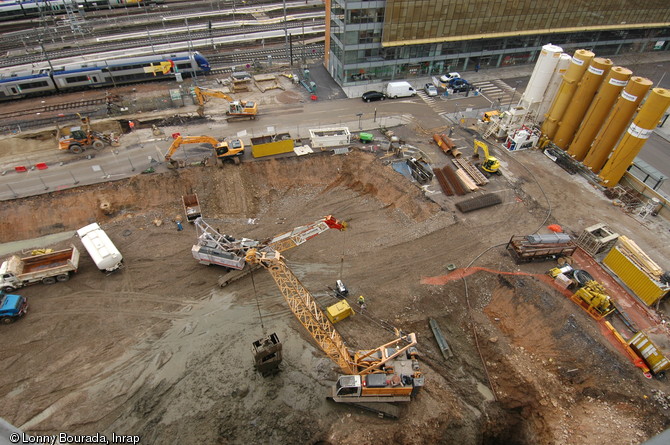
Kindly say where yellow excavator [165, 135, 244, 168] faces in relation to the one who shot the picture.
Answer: facing to the left of the viewer

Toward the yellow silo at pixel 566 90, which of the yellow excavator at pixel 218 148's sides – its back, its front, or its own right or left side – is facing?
back

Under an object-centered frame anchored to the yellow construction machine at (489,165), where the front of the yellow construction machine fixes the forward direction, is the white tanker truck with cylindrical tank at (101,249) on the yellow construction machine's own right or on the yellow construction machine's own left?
on the yellow construction machine's own left

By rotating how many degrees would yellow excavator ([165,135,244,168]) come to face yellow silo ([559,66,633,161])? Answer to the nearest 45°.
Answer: approximately 180°

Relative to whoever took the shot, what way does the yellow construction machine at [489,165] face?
facing away from the viewer and to the left of the viewer

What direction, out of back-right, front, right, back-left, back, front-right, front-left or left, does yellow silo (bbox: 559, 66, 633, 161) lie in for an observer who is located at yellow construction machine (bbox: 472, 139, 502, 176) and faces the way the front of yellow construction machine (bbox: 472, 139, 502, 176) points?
right

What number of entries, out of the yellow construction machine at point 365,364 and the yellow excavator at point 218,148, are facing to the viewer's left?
2

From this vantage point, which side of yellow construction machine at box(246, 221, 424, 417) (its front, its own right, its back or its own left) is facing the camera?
left

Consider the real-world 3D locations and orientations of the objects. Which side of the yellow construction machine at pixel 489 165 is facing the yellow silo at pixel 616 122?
right

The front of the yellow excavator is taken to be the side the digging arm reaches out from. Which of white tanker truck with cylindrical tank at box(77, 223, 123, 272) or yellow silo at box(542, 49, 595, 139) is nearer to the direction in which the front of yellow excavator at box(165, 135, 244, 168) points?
the white tanker truck with cylindrical tank

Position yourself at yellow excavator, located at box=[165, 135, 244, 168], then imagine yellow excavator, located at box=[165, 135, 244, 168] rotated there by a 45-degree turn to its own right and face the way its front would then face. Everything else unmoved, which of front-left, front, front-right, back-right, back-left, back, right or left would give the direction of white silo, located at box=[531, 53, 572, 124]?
back-right

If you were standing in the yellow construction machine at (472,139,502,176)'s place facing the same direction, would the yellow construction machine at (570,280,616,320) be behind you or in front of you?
behind

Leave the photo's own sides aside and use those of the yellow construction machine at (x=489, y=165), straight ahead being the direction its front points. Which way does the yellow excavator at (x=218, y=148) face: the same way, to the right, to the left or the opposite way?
to the left
